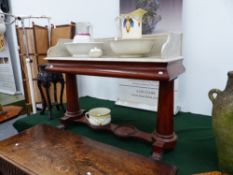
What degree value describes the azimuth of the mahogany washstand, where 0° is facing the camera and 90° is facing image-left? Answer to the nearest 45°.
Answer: approximately 45°
